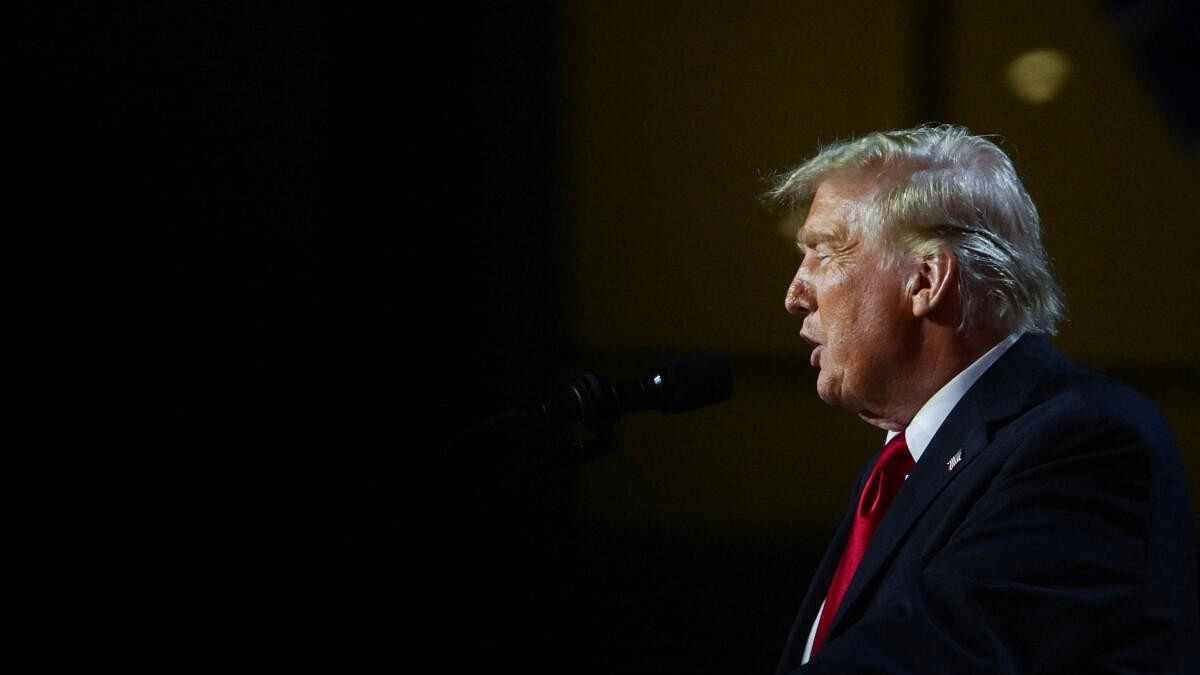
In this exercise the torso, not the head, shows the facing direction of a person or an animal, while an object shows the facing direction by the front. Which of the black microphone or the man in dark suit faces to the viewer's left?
the man in dark suit

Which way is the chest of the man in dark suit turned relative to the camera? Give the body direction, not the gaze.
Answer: to the viewer's left

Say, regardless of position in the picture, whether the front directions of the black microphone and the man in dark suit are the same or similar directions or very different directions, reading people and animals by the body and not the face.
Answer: very different directions

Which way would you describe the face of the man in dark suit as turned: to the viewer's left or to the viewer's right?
to the viewer's left

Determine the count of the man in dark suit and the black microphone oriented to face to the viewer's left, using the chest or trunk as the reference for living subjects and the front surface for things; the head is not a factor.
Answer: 1

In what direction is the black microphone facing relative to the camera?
to the viewer's right
